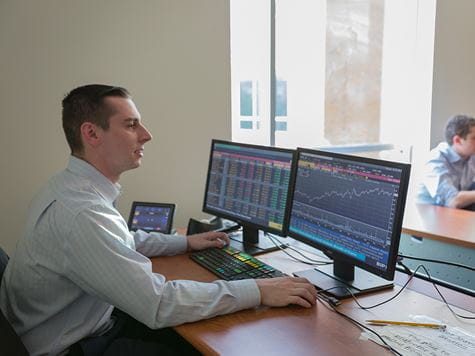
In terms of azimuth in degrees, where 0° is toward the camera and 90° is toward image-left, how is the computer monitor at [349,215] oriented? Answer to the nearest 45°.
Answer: approximately 45°

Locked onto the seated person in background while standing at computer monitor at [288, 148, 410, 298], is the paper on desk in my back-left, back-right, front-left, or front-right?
back-right

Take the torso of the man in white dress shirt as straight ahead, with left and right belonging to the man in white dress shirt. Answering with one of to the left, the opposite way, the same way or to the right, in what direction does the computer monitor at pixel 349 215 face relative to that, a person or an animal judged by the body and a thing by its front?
the opposite way

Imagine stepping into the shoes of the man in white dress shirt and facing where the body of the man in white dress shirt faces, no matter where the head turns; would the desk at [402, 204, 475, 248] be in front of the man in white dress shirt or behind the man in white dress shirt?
in front

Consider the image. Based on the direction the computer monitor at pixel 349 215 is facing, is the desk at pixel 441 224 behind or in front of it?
behind

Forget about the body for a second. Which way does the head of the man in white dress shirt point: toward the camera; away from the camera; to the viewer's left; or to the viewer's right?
to the viewer's right

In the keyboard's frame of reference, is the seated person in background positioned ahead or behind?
behind

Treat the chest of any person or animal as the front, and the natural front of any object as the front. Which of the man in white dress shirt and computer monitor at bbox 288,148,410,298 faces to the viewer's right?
the man in white dress shirt

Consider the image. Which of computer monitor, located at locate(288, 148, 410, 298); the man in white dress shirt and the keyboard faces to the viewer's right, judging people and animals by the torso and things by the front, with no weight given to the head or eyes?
the man in white dress shirt

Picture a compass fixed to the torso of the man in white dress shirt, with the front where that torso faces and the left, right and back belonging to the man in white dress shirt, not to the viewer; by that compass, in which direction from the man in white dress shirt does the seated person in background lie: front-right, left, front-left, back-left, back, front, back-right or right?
front-left

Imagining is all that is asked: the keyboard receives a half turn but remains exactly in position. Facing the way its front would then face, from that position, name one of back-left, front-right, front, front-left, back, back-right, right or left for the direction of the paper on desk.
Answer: right

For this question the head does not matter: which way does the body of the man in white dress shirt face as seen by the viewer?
to the viewer's right
